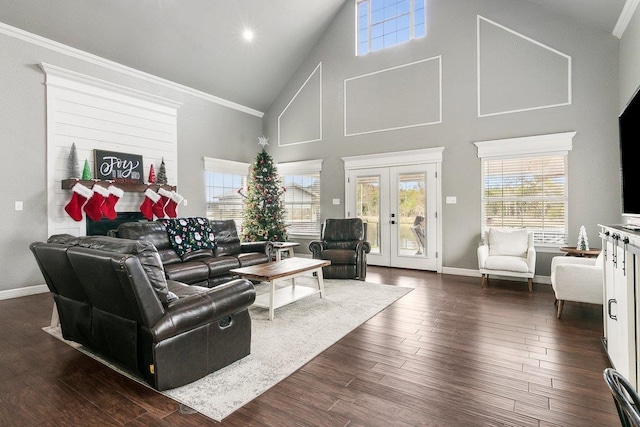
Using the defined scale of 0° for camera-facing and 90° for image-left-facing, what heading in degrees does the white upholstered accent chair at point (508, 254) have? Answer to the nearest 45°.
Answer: approximately 0°

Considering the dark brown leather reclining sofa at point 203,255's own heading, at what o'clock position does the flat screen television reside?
The flat screen television is roughly at 12 o'clock from the dark brown leather reclining sofa.

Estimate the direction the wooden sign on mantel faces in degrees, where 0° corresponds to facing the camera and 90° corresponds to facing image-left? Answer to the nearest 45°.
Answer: approximately 315°

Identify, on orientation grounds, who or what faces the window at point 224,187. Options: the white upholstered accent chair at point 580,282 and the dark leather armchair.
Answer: the white upholstered accent chair

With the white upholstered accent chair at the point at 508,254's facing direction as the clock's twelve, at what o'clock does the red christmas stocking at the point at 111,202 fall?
The red christmas stocking is roughly at 2 o'clock from the white upholstered accent chair.

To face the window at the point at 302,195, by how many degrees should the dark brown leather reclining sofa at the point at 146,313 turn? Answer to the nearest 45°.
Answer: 0° — it already faces it

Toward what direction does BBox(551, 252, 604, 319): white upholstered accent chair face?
to the viewer's left

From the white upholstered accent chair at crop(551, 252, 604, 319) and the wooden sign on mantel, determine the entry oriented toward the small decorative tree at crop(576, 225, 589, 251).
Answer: the wooden sign on mantel
